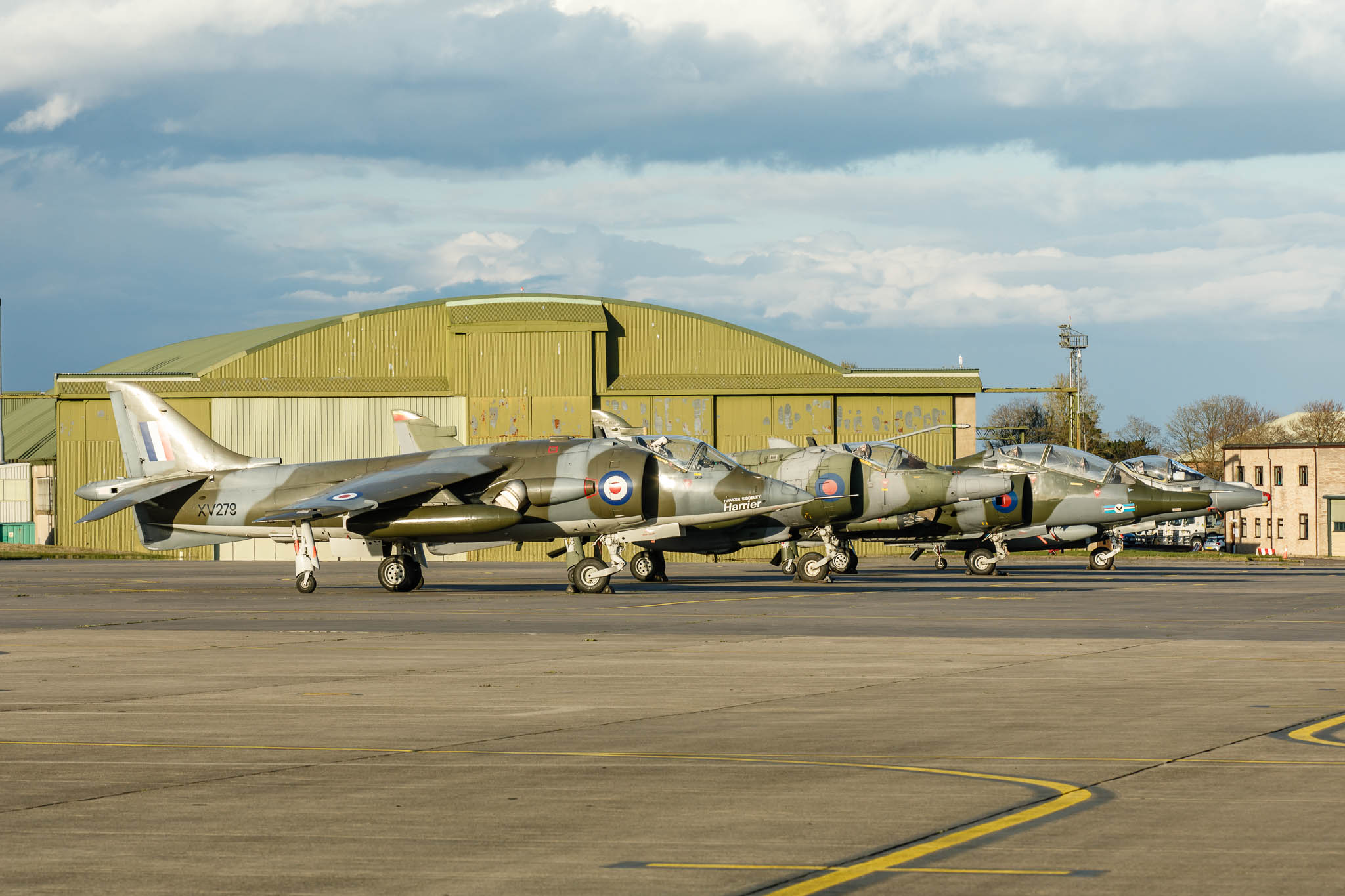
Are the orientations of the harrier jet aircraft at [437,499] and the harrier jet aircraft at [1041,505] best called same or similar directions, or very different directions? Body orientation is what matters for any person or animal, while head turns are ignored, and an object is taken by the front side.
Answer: same or similar directions

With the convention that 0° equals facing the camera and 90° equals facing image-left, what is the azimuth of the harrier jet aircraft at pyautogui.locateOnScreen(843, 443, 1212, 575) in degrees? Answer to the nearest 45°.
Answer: approximately 270°

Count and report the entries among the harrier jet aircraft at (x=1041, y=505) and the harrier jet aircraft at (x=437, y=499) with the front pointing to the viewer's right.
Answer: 2

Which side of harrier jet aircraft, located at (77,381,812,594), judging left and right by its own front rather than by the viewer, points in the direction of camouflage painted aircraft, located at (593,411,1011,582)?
front

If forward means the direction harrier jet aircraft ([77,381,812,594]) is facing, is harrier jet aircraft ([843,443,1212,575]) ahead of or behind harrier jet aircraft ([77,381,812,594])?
ahead

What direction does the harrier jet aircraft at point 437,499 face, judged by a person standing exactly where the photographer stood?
facing to the right of the viewer

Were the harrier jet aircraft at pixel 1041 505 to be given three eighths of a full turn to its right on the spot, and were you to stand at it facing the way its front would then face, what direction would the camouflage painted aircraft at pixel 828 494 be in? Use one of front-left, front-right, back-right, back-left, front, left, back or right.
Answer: front

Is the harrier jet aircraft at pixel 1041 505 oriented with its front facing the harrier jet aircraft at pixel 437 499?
no
